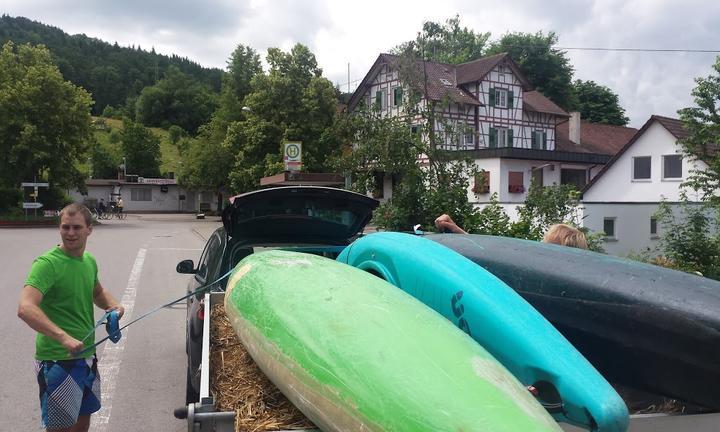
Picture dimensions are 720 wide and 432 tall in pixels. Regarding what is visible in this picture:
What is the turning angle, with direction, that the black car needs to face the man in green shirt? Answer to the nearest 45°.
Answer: approximately 135° to its left

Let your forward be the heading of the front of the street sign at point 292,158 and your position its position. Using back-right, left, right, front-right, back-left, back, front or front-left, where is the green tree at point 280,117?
back

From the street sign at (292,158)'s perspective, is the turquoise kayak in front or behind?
in front

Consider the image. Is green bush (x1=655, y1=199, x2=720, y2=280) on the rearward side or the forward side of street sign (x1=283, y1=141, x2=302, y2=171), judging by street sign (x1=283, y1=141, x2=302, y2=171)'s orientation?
on the forward side

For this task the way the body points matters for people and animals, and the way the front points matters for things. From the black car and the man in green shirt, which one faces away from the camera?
the black car

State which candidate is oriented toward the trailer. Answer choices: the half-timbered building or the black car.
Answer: the half-timbered building

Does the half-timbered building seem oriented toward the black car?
yes

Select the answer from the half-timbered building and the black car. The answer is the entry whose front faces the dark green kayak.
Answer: the half-timbered building

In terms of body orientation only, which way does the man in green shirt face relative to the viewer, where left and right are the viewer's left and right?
facing the viewer and to the right of the viewer

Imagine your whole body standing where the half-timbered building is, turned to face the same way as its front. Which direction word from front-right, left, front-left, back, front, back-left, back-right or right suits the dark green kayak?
front

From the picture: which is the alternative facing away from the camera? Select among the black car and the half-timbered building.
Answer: the black car

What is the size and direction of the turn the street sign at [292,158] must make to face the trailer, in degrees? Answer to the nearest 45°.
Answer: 0° — it already faces it

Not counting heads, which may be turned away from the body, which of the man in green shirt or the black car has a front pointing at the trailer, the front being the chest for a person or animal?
the man in green shirt

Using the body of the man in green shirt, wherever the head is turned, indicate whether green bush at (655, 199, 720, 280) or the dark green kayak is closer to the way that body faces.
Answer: the dark green kayak

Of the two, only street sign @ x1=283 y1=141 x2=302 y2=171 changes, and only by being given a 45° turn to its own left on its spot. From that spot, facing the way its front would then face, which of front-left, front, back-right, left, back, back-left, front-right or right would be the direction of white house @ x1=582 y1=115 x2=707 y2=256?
front-left

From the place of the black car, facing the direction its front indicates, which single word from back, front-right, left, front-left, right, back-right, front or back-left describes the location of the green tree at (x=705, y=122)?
front-right

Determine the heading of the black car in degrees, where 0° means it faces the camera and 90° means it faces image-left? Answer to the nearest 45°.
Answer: approximately 180°

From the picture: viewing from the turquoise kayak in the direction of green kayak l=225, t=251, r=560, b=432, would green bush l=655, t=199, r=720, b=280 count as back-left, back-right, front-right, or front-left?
back-right
